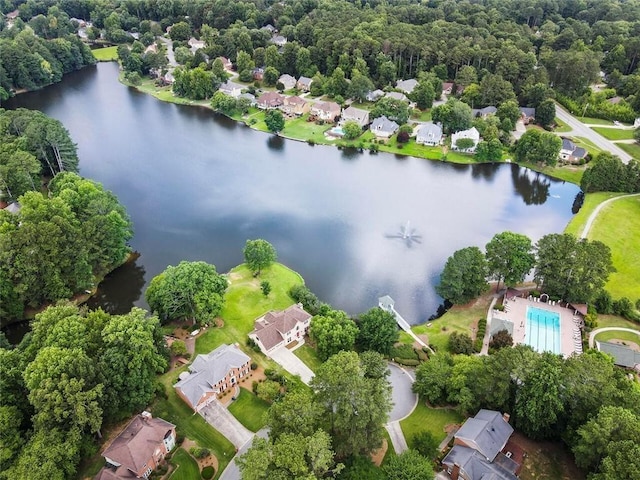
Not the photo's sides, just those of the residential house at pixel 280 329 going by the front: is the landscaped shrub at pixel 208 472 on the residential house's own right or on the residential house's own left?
on the residential house's own right

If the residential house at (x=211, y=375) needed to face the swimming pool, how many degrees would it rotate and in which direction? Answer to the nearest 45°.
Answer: approximately 45° to its left

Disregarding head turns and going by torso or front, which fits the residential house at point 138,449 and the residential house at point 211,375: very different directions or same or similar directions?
same or similar directions

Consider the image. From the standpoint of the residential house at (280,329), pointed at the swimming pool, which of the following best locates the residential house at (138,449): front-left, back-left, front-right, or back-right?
back-right

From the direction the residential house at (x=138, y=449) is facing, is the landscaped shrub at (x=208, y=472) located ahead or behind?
ahead

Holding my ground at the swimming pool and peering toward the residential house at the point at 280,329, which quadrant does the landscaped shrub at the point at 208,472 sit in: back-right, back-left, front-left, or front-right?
front-left

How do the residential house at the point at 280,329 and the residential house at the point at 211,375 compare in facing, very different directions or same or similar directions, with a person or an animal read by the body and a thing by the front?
same or similar directions

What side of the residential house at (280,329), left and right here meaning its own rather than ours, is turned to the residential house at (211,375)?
right

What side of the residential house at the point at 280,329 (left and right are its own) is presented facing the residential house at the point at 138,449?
right

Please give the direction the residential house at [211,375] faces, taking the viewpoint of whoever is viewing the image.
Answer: facing the viewer and to the right of the viewer

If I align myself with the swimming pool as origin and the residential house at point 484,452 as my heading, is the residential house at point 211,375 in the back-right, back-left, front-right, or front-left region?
front-right

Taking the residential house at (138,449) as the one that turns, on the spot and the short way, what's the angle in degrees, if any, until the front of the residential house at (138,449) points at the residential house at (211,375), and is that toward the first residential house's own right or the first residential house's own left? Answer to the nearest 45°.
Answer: approximately 90° to the first residential house's own left

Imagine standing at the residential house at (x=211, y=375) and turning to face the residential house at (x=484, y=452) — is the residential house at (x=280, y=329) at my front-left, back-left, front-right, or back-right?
front-left

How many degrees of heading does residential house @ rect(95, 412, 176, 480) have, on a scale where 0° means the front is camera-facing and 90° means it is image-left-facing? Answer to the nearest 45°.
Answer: approximately 315°

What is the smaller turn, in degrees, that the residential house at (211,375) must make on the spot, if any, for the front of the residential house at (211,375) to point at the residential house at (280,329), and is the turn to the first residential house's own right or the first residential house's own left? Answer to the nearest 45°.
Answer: approximately 90° to the first residential house's own left

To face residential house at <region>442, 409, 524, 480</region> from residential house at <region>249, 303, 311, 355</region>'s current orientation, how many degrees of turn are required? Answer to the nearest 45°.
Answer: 0° — it already faces it

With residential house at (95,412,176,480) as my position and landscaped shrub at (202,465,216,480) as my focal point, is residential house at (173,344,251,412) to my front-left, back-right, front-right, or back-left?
front-left

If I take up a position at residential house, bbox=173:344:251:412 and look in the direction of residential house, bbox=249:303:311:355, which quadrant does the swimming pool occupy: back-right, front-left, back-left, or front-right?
front-right

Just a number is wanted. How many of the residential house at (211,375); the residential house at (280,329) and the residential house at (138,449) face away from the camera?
0

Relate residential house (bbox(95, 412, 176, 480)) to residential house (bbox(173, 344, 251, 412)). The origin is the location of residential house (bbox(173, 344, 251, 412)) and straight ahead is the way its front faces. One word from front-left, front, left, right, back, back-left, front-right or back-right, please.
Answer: right

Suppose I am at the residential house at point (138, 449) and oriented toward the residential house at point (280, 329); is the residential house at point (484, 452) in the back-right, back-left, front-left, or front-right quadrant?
front-right
